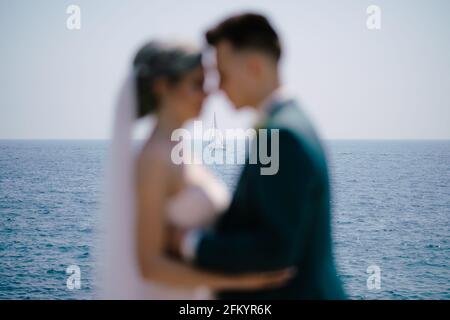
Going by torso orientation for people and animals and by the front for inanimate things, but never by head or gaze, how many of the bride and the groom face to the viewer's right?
1

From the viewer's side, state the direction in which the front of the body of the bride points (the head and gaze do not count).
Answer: to the viewer's right

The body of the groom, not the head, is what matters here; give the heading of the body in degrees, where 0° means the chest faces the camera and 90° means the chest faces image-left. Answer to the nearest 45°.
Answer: approximately 90°

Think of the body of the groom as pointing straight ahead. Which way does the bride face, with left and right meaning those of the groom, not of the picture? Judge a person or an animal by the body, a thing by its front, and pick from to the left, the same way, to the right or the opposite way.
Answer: the opposite way

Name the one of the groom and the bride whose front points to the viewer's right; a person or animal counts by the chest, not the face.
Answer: the bride
